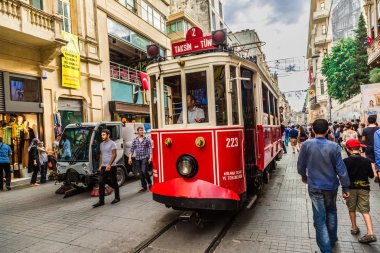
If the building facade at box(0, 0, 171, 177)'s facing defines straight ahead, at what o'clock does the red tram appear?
The red tram is roughly at 1 o'clock from the building facade.

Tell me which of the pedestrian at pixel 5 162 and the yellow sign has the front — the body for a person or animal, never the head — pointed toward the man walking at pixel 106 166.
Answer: the yellow sign

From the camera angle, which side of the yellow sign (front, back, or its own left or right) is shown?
front

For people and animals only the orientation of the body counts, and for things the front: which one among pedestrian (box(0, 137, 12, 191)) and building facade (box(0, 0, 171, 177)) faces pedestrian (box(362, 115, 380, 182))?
the building facade

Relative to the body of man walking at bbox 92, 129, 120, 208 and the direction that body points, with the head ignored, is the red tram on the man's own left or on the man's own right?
on the man's own left

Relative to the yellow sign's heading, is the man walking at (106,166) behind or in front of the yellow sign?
in front

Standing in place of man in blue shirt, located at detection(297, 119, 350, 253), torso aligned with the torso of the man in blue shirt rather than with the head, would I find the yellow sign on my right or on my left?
on my left

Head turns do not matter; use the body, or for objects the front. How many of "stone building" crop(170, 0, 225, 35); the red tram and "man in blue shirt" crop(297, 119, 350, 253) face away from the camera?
1

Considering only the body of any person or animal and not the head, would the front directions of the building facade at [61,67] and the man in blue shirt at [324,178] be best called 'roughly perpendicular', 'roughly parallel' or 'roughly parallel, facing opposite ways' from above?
roughly perpendicular

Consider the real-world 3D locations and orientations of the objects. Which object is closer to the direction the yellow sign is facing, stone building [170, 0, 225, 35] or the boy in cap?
the boy in cap

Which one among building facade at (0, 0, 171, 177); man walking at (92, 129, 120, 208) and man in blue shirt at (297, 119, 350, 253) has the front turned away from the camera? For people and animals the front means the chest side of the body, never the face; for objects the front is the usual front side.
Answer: the man in blue shirt

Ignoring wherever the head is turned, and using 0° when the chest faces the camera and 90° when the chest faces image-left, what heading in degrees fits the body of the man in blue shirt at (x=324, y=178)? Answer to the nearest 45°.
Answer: approximately 180°
